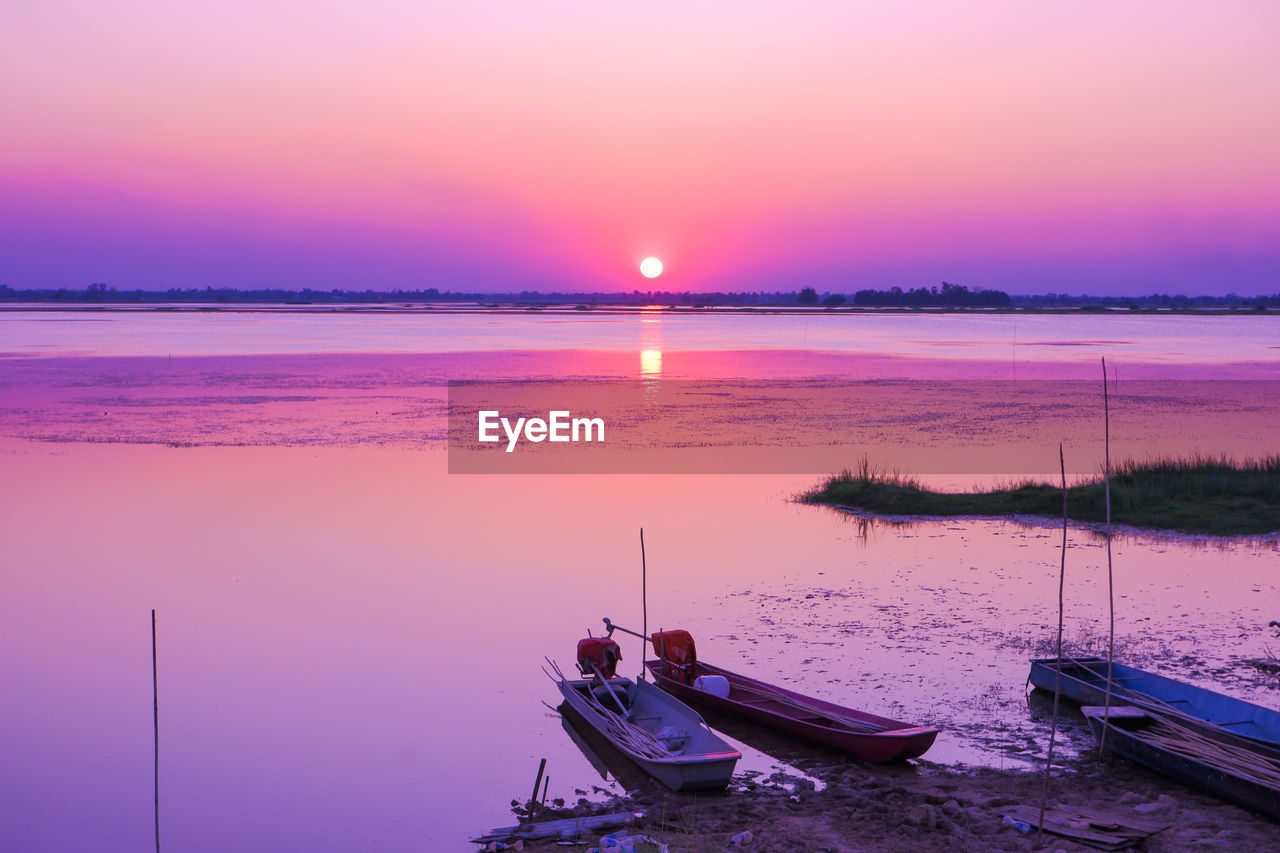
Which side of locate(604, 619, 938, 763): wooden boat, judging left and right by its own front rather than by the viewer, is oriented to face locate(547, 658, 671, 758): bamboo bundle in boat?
right

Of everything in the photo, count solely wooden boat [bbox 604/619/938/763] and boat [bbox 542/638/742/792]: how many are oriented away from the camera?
0

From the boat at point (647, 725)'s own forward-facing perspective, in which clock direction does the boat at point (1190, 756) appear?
the boat at point (1190, 756) is roughly at 11 o'clock from the boat at point (647, 725).

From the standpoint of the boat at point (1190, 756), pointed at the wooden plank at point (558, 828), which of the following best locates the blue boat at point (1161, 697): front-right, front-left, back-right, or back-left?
back-right

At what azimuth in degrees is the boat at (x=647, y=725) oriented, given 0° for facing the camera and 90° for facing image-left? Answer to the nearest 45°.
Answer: approximately 315°

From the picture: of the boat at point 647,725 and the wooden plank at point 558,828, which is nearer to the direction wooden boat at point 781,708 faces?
the wooden plank

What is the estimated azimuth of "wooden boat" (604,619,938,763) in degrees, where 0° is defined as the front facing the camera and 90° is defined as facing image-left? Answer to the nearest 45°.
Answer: approximately 315°
